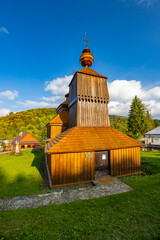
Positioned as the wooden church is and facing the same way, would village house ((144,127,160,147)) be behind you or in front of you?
behind

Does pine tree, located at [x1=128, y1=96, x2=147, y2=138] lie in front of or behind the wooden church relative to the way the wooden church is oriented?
behind

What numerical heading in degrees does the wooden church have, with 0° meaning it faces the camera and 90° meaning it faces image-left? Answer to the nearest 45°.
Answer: approximately 0°
